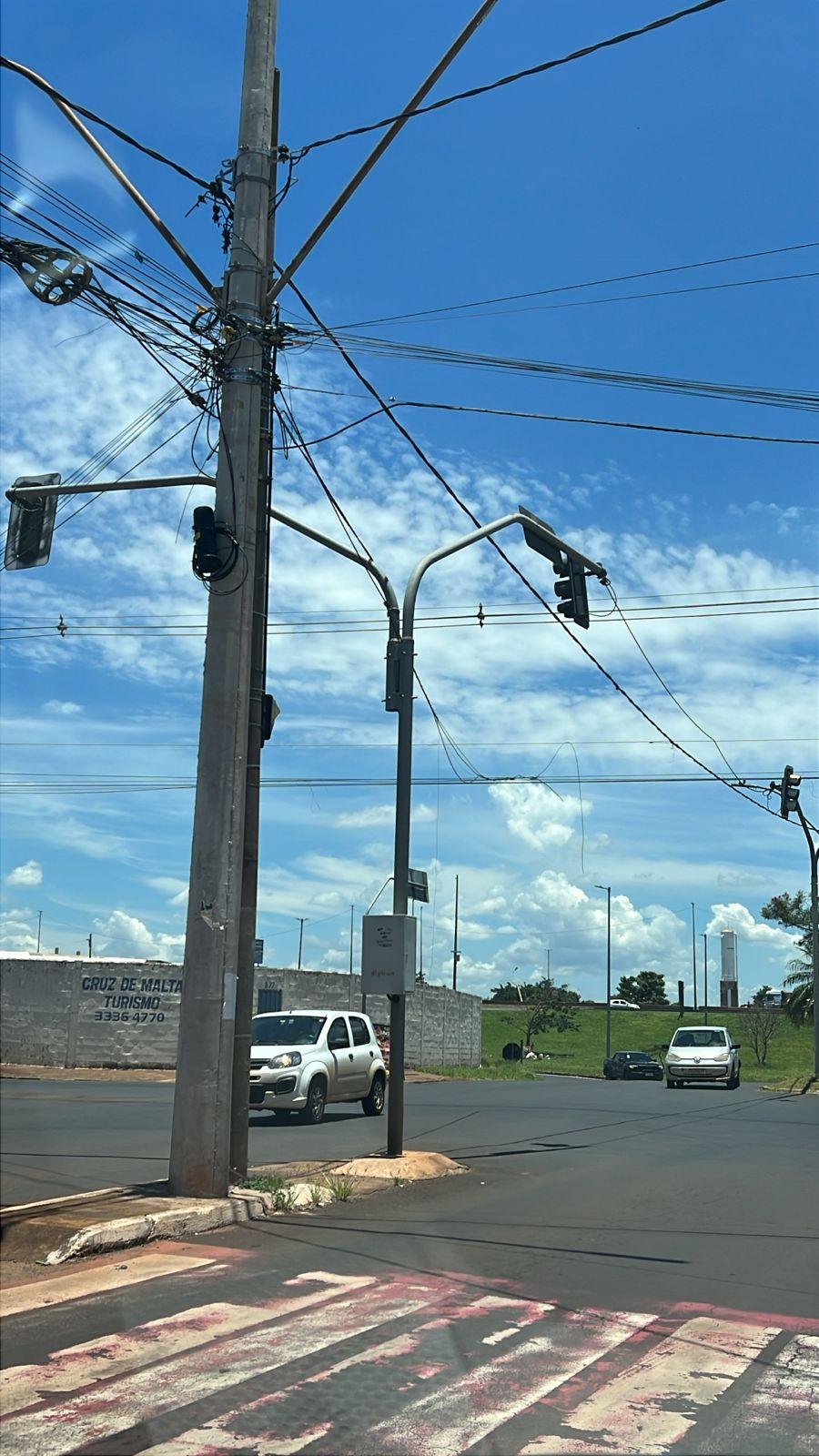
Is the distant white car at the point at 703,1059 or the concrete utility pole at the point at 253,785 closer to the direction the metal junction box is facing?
the concrete utility pole

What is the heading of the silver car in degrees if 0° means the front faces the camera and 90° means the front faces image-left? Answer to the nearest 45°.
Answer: approximately 45°

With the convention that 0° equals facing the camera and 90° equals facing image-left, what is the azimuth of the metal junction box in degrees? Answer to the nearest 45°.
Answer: approximately 0°

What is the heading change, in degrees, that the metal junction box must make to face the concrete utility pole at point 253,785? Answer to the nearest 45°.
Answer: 0° — it already faces it

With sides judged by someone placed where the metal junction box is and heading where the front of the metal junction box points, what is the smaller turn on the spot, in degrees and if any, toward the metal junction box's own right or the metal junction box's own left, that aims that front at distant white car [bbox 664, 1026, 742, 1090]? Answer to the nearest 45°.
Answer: approximately 180°

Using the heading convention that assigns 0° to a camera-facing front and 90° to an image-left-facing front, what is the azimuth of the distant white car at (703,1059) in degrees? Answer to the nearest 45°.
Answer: approximately 0°

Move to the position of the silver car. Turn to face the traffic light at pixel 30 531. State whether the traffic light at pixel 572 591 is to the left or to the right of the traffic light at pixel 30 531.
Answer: left

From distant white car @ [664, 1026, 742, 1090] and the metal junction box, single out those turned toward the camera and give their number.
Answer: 2

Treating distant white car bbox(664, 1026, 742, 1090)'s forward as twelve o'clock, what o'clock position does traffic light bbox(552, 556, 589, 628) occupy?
The traffic light is roughly at 12 o'clock from the distant white car.
